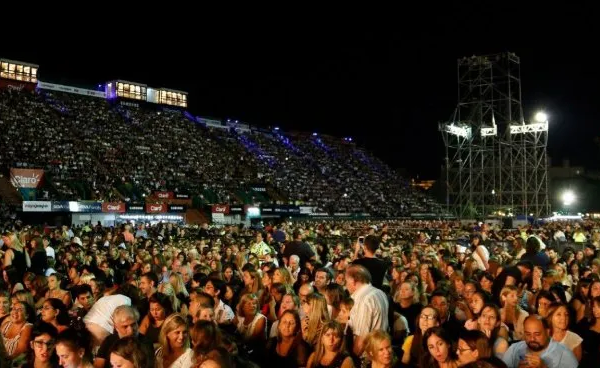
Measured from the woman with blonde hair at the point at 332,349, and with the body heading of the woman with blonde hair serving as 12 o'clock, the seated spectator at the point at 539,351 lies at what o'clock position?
The seated spectator is roughly at 9 o'clock from the woman with blonde hair.

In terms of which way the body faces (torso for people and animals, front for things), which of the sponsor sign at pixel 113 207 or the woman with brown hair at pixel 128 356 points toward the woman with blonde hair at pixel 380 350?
the sponsor sign

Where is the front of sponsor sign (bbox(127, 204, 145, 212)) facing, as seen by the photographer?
facing the viewer

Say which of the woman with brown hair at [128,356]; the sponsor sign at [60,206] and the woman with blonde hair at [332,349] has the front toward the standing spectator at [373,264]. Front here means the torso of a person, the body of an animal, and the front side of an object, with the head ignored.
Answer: the sponsor sign

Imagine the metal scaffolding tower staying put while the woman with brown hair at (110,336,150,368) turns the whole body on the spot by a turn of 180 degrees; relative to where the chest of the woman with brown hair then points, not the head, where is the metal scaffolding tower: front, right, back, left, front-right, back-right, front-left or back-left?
front

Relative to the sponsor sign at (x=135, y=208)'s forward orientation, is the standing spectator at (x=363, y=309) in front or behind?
in front

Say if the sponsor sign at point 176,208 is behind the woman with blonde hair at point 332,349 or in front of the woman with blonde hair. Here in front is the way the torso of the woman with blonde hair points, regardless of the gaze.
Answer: behind

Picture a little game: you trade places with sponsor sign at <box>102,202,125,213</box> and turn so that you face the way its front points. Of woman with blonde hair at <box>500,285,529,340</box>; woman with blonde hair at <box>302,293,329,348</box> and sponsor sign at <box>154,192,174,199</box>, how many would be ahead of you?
2

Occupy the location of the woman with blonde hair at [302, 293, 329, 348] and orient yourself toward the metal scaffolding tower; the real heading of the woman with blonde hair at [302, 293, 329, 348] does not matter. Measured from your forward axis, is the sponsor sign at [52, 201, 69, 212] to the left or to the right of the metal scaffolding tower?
left

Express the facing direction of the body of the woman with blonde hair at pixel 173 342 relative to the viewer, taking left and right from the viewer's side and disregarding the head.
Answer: facing the viewer and to the right of the viewer

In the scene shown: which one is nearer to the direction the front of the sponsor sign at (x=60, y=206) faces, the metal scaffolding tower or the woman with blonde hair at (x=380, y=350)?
the woman with blonde hair

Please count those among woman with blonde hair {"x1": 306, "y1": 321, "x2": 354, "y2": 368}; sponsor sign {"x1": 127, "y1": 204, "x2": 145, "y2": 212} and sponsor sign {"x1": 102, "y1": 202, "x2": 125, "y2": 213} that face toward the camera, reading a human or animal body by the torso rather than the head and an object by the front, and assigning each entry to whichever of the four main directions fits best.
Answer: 3

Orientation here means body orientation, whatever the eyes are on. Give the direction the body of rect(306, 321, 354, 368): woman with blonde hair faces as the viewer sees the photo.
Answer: toward the camera

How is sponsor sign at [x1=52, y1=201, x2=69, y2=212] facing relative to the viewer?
toward the camera

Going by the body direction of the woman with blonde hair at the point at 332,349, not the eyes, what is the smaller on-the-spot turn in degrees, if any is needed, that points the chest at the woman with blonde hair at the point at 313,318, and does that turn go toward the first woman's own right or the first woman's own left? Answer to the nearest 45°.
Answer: approximately 180°
